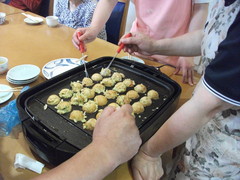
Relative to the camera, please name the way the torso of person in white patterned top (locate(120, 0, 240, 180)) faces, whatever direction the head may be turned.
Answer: to the viewer's left

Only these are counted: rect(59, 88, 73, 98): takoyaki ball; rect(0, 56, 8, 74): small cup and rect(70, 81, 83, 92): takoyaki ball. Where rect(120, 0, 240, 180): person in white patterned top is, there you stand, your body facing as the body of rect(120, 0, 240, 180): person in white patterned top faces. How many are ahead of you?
3
